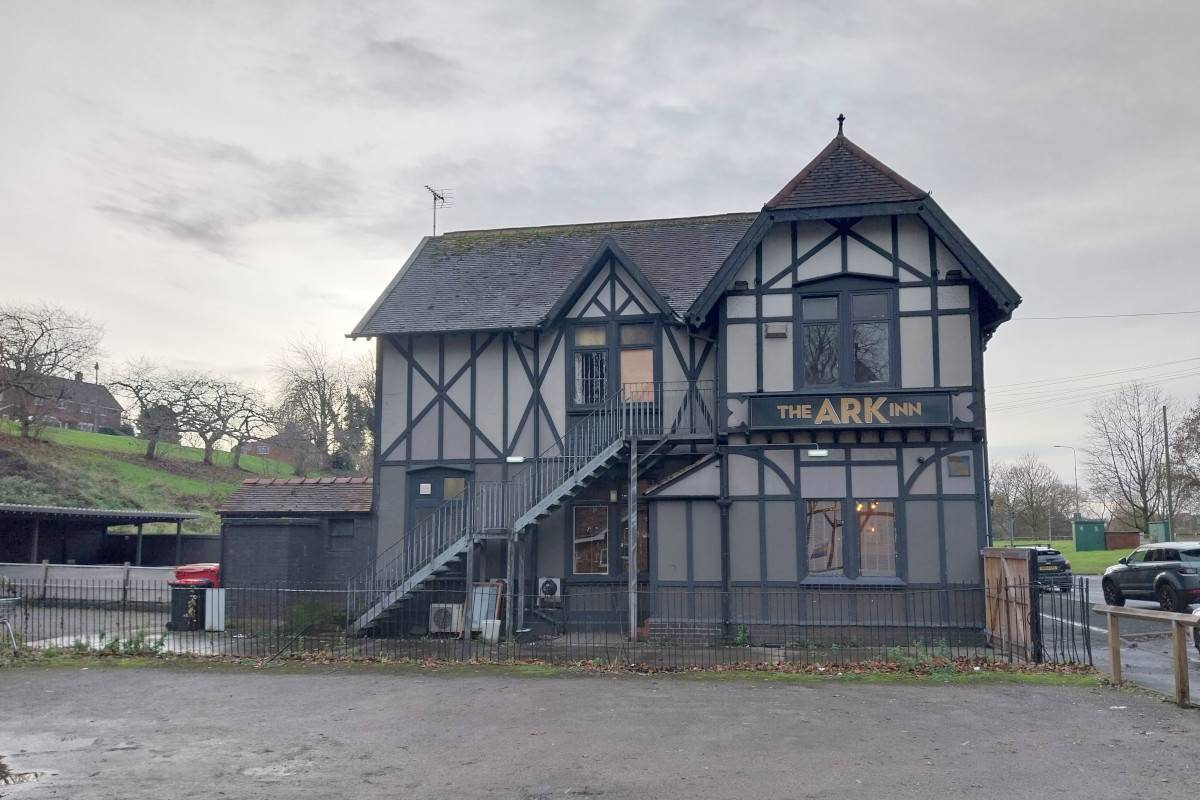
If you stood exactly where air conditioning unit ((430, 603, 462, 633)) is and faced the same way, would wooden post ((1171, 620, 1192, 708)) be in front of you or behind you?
in front

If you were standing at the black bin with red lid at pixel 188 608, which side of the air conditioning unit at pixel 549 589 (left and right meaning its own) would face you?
right

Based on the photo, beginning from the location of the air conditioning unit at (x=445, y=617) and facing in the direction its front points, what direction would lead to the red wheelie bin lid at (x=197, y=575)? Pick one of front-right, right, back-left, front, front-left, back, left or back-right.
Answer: back-right

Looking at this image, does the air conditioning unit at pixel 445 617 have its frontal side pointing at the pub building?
no

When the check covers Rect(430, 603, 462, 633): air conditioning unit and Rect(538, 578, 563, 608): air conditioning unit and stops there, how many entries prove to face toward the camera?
2

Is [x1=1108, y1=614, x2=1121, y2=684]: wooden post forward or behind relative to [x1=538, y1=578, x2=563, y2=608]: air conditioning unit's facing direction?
forward

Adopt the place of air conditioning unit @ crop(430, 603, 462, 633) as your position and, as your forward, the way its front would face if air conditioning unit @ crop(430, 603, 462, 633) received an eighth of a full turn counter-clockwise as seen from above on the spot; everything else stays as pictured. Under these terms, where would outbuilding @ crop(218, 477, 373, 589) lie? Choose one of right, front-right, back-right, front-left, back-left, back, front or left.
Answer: back

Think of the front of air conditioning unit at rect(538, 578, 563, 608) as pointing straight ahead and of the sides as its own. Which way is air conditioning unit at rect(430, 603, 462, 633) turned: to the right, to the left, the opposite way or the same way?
the same way

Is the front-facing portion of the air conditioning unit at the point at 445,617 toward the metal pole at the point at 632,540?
no

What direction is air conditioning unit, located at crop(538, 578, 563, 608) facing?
toward the camera

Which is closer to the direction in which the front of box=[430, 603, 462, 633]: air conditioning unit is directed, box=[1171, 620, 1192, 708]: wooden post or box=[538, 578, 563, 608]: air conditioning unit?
the wooden post

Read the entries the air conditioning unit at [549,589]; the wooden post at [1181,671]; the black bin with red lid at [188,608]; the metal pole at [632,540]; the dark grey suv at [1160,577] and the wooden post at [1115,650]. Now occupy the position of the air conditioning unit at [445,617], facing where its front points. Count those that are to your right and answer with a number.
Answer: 1

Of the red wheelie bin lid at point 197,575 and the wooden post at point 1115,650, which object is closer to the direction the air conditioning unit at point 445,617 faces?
the wooden post

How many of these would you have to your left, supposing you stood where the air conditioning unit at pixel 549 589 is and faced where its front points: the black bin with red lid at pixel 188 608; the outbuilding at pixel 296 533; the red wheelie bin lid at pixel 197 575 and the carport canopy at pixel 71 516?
0

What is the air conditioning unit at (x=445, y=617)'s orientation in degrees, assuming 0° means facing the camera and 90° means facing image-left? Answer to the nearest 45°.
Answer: approximately 0°

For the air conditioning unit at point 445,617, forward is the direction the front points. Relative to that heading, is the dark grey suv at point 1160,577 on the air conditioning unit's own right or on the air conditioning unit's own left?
on the air conditioning unit's own left

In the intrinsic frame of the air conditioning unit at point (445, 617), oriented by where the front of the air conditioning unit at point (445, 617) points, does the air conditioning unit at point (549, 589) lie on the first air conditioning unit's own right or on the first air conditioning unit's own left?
on the first air conditioning unit's own left

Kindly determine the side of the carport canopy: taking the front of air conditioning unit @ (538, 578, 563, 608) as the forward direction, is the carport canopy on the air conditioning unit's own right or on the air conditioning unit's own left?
on the air conditioning unit's own right
